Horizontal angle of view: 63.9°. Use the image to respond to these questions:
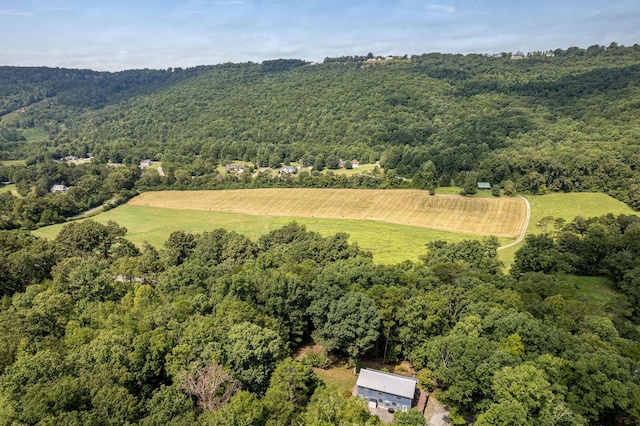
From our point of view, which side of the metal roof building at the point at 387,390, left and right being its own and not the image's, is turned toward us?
front

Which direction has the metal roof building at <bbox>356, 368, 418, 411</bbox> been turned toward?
toward the camera
